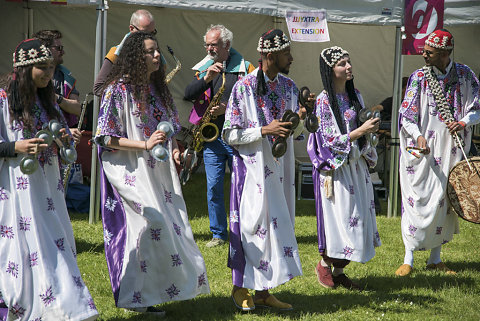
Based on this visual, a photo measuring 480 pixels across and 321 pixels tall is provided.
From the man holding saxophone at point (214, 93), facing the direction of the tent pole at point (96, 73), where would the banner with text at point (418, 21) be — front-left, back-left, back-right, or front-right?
back-right

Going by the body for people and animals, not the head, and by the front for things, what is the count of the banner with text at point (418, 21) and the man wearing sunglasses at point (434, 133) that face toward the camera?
2

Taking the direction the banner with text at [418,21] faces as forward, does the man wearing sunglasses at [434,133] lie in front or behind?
in front

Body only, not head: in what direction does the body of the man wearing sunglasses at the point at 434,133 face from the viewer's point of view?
toward the camera

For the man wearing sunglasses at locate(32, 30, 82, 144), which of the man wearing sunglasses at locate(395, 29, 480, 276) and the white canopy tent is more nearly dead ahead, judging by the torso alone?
the man wearing sunglasses

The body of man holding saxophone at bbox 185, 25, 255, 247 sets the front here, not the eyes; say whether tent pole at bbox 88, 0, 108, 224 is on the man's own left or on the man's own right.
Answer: on the man's own right

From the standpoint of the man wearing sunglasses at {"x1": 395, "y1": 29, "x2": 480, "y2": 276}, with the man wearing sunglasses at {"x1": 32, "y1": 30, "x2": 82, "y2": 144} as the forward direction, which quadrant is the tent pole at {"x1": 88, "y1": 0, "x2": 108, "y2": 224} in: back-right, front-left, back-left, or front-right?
front-right

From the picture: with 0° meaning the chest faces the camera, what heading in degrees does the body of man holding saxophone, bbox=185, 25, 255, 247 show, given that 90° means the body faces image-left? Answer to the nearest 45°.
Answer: approximately 45°

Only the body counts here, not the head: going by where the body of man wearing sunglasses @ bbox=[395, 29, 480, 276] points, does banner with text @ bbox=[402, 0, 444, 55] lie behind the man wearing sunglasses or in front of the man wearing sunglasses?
behind

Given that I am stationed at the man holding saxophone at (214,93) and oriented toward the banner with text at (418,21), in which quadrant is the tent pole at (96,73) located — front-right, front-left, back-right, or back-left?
back-left

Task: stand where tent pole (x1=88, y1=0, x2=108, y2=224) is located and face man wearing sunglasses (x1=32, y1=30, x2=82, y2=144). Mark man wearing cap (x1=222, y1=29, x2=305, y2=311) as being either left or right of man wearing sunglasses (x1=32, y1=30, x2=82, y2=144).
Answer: left

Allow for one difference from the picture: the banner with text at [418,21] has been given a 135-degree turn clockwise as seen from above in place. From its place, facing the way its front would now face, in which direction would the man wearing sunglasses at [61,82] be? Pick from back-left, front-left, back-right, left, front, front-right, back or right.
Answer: left

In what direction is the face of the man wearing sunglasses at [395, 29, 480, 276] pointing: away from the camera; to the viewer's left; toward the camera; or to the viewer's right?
to the viewer's left

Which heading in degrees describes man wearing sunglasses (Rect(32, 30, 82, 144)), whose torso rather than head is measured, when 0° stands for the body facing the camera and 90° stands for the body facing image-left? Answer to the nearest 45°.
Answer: approximately 315°
